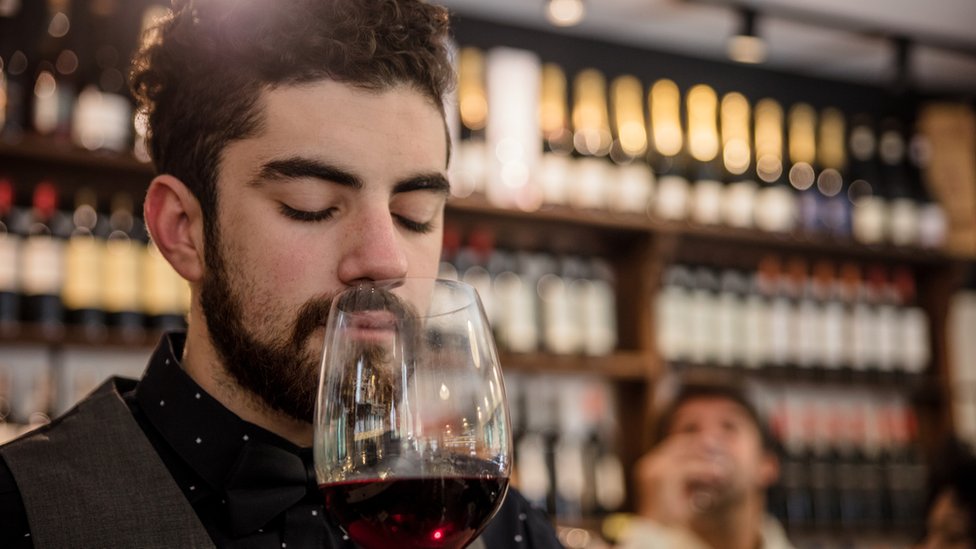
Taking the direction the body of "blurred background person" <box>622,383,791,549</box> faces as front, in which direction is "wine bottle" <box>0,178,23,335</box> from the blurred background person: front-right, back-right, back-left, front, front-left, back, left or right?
right

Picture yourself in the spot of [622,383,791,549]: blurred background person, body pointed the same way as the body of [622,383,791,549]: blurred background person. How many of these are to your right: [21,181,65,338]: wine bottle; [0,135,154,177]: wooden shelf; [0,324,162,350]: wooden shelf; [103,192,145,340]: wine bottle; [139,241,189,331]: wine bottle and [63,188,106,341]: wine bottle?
6

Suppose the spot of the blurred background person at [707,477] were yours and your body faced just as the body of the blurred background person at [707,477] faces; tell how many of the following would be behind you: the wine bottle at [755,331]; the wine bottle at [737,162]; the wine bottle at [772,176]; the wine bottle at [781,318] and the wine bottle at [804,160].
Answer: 5

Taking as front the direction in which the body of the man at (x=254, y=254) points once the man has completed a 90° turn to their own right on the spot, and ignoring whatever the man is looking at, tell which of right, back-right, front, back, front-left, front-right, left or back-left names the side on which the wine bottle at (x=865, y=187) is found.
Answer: back

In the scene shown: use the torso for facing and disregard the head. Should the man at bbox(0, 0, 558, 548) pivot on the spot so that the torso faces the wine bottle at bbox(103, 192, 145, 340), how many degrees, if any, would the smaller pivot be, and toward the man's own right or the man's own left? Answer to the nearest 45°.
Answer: approximately 135° to the man's own left

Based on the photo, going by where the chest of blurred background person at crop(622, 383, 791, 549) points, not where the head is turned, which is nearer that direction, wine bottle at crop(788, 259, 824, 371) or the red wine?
the red wine

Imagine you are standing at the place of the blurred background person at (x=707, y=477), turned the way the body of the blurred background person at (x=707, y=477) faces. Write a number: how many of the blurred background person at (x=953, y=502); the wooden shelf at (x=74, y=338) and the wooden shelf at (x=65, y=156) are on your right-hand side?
2

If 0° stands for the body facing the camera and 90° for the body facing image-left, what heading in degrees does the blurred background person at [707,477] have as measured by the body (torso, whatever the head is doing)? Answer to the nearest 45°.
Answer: approximately 0°

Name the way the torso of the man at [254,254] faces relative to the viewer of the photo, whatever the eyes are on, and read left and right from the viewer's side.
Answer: facing the viewer and to the right of the viewer

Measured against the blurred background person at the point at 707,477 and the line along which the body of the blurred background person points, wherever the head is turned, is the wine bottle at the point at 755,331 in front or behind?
behind

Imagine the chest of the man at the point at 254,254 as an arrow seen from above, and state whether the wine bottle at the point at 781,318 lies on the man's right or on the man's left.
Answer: on the man's left

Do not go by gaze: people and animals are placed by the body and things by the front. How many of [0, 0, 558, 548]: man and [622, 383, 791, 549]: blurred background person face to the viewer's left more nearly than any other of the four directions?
0

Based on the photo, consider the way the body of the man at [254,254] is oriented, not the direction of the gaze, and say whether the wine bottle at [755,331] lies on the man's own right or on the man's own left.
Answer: on the man's own left

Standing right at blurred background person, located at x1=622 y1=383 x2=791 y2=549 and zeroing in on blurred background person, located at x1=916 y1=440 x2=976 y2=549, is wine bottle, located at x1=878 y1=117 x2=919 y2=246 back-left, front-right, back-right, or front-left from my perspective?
front-left

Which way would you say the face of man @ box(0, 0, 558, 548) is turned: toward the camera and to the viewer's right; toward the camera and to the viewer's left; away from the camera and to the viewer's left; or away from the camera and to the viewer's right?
toward the camera and to the viewer's right

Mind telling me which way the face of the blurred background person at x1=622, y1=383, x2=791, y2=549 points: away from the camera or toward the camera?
toward the camera

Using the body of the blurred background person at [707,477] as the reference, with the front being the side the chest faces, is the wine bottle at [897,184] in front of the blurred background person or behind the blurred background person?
behind
